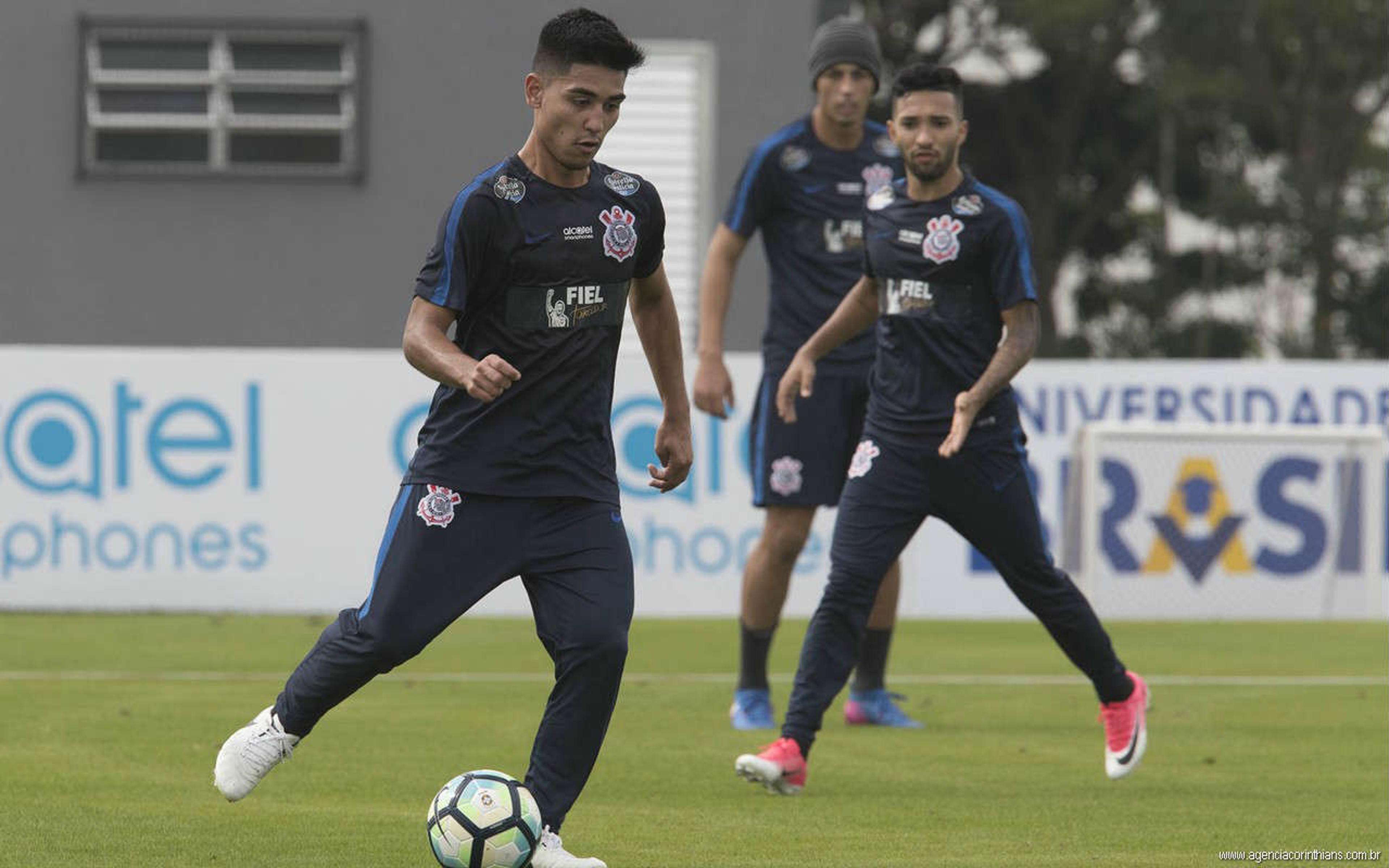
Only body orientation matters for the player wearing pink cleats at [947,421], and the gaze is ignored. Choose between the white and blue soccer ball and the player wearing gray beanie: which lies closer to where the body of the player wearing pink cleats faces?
the white and blue soccer ball

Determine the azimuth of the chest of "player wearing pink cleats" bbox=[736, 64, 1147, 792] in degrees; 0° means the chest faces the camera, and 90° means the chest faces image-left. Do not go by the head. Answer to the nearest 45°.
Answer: approximately 45°

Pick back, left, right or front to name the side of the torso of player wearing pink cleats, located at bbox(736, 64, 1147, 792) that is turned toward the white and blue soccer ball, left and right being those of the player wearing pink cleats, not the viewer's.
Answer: front

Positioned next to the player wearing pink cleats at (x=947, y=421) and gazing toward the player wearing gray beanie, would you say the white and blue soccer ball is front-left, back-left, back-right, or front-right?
back-left

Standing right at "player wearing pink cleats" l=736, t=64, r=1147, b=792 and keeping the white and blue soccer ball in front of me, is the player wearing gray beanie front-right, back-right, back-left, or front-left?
back-right
